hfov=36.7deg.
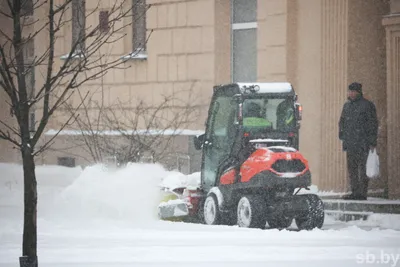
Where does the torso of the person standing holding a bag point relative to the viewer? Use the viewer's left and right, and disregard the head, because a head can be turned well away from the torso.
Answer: facing the viewer and to the left of the viewer

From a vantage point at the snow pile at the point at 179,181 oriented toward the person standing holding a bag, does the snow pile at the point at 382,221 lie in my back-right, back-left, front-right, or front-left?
front-right

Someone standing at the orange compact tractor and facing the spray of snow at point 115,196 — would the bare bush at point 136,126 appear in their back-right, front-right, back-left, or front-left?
front-right

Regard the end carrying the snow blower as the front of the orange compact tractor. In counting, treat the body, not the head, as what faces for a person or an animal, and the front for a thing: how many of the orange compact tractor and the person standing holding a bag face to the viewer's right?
0

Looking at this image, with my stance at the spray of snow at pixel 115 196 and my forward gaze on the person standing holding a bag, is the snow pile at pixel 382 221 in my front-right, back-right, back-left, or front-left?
front-right

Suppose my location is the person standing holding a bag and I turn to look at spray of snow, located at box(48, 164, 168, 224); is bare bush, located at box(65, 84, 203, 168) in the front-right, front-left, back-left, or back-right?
front-right

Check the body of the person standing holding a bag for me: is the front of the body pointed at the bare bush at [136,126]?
no

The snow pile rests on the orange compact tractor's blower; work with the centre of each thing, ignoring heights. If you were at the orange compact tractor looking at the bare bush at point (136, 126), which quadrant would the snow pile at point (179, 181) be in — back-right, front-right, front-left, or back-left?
front-left

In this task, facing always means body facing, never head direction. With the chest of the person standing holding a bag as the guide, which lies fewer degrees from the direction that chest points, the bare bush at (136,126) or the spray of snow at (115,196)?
the spray of snow

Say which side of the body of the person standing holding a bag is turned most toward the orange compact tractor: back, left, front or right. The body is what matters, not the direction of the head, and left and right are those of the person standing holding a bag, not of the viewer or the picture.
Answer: front
